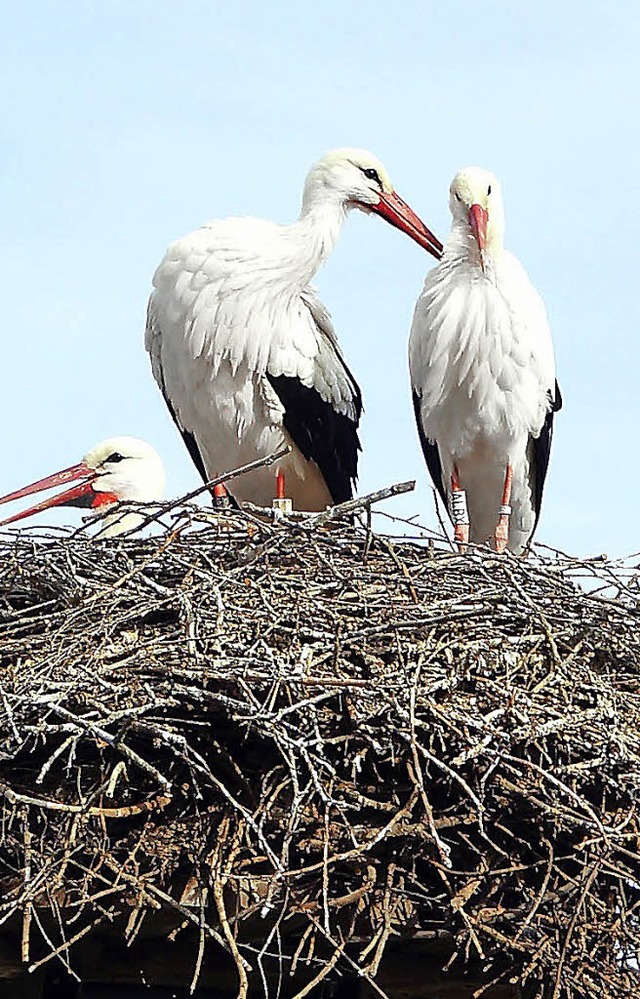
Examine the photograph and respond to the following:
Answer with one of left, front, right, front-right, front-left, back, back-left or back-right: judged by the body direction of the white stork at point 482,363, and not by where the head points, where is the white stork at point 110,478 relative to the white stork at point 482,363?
right

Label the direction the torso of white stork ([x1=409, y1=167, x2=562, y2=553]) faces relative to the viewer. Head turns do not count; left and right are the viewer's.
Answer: facing the viewer

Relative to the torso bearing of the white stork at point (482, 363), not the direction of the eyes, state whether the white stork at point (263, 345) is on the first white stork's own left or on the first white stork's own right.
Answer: on the first white stork's own right
